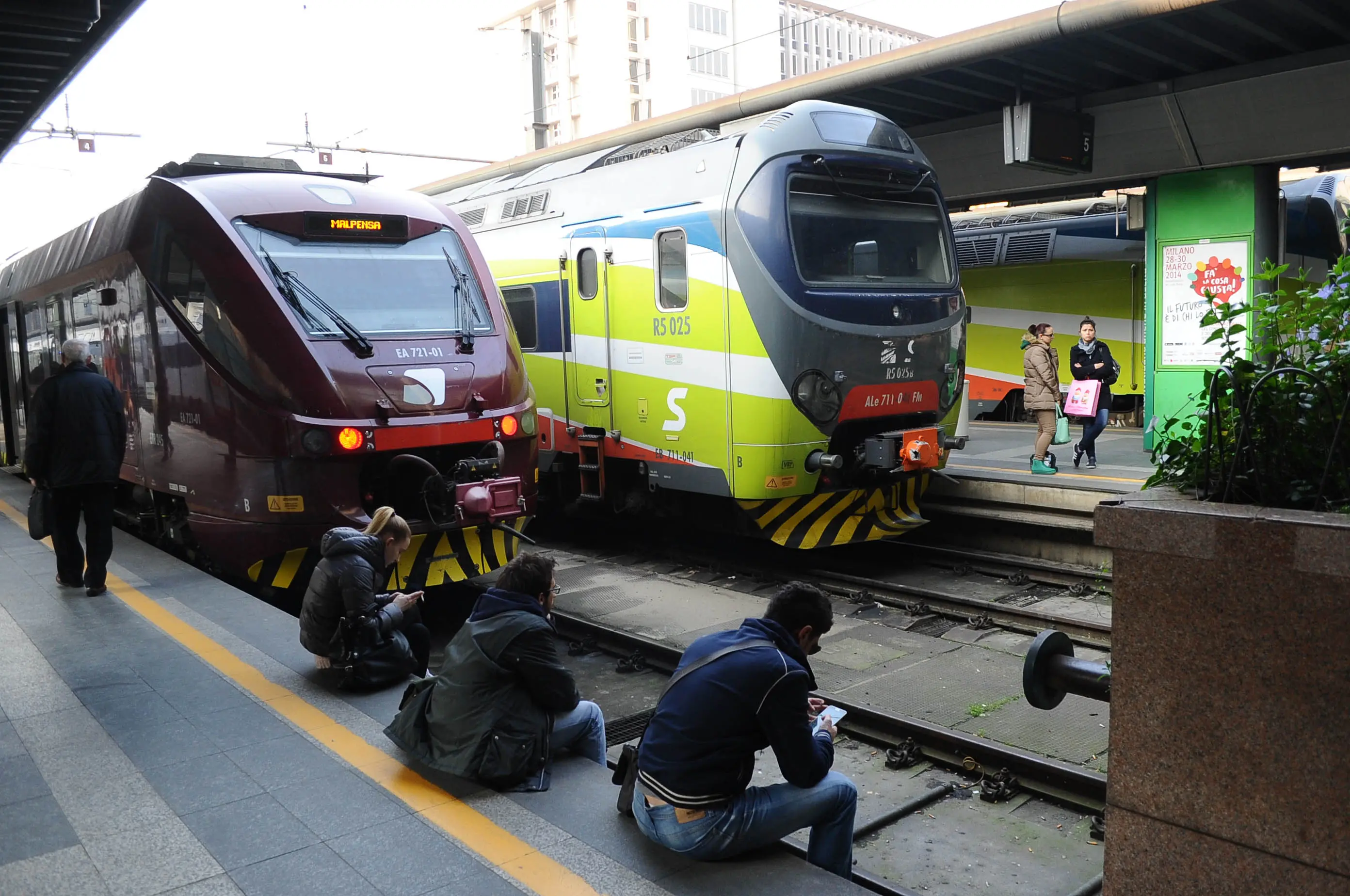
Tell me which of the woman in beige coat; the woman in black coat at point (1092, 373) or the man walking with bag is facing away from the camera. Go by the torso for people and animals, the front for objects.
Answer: the man walking with bag

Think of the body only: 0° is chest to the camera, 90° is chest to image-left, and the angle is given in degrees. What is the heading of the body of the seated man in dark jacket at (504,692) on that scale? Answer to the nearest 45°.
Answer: approximately 225°

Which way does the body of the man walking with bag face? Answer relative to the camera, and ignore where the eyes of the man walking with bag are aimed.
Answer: away from the camera

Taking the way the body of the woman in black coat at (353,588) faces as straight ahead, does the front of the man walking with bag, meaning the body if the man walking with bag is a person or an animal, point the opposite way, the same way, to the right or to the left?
to the left

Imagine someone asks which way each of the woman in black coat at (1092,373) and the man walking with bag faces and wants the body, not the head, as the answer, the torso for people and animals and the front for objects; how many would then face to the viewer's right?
0

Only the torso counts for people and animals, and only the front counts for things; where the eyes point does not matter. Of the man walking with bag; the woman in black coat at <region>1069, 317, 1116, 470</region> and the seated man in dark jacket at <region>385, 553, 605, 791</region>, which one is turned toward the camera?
the woman in black coat

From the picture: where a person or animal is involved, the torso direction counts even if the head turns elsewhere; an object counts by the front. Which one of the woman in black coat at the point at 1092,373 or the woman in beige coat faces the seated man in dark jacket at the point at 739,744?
the woman in black coat

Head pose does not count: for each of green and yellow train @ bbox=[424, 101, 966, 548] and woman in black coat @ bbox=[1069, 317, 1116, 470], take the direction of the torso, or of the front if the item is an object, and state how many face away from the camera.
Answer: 0

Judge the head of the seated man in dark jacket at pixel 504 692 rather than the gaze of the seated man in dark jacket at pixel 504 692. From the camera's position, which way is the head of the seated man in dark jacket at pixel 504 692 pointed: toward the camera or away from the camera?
away from the camera

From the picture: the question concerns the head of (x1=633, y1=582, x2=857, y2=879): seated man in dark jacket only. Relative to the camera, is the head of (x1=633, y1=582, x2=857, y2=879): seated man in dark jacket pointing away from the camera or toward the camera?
away from the camera

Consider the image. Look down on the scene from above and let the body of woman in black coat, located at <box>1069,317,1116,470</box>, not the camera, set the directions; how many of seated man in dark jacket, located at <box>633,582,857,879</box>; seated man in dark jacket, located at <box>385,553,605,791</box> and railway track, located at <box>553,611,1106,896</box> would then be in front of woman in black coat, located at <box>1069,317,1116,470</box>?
3

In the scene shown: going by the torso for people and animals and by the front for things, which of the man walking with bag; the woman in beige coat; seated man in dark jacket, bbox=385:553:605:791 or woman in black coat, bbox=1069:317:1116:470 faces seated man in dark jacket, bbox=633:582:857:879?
the woman in black coat

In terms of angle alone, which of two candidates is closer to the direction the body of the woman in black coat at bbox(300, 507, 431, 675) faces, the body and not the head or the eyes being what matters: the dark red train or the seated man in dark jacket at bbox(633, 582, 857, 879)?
the seated man in dark jacket

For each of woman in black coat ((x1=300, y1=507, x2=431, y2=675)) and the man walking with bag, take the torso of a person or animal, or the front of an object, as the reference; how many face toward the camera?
0

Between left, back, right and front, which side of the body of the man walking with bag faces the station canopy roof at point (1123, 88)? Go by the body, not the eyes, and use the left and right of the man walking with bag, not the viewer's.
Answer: right

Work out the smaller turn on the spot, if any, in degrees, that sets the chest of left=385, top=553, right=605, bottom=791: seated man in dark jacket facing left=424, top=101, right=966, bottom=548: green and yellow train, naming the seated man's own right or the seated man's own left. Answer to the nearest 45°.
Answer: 0° — they already face it

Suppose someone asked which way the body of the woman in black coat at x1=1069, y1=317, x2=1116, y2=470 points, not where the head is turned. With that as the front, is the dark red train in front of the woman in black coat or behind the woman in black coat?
in front

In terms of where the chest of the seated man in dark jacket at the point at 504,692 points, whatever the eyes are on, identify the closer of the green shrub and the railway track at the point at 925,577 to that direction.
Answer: the railway track
